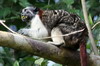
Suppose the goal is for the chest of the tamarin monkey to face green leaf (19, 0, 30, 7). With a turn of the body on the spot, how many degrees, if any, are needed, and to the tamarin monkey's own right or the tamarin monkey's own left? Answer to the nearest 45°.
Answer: approximately 45° to the tamarin monkey's own right

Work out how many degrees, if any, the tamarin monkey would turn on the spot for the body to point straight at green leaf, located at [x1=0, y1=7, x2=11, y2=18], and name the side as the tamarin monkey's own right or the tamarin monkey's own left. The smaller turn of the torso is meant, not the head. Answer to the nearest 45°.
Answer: approximately 45° to the tamarin monkey's own right

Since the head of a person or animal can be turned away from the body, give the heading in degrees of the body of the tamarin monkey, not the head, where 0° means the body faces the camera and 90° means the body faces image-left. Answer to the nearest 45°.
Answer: approximately 90°
